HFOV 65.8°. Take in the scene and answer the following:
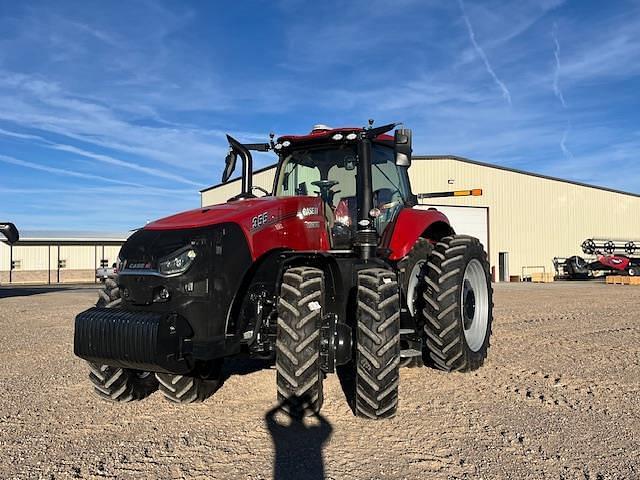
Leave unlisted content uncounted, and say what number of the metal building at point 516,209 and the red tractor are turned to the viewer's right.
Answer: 0

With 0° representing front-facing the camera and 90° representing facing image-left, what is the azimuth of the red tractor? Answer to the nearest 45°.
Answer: approximately 45°

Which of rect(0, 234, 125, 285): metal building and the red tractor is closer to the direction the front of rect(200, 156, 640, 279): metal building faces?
the red tractor

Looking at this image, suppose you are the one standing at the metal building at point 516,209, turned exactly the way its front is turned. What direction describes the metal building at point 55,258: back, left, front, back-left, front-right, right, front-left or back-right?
right

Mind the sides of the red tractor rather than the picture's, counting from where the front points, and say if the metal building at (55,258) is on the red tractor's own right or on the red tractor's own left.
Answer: on the red tractor's own right

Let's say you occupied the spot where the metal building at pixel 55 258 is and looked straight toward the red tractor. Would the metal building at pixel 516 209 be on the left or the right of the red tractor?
left

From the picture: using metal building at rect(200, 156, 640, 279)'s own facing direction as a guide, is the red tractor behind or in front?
in front
